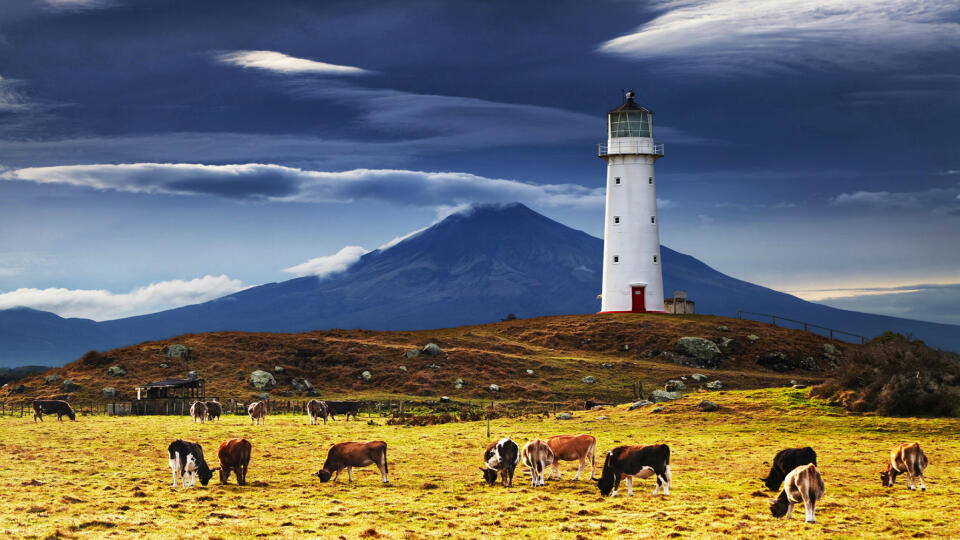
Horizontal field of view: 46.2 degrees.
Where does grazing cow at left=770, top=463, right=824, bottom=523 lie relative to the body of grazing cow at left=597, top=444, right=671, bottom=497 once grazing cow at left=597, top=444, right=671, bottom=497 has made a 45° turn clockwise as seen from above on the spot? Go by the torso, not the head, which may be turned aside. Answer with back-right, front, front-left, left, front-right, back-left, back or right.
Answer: back

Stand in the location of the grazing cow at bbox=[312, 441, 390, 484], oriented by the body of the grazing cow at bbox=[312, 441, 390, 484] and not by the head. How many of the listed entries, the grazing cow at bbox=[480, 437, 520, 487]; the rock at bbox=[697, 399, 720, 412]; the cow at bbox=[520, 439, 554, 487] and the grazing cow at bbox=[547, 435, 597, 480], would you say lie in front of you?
0

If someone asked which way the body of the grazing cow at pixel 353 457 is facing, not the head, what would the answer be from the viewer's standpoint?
to the viewer's left

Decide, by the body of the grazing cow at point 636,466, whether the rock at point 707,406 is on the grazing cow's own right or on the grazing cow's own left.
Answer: on the grazing cow's own right

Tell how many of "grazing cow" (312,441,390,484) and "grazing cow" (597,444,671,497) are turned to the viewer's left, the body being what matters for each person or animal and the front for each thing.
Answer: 2

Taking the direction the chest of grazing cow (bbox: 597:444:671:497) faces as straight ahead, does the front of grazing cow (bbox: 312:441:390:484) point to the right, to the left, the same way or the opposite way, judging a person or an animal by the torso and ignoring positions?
the same way

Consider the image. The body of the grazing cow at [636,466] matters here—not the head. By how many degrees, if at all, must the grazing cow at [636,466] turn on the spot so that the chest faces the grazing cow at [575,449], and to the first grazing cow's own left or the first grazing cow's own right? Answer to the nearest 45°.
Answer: approximately 45° to the first grazing cow's own right

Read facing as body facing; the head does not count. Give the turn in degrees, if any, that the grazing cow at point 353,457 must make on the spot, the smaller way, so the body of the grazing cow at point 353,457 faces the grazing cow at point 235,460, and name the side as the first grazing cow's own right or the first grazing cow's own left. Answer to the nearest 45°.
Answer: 0° — it already faces it

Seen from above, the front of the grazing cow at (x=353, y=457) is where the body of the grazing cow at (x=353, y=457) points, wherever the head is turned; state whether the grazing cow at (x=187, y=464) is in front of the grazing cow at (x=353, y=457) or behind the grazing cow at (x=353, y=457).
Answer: in front

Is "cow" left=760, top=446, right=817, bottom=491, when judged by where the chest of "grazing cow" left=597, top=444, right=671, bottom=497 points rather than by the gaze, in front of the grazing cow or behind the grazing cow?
behind

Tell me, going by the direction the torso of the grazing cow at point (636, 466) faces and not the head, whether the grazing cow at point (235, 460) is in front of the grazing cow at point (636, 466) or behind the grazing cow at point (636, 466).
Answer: in front

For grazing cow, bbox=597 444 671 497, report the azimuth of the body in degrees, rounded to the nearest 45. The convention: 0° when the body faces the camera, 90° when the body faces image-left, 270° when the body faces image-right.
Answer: approximately 90°

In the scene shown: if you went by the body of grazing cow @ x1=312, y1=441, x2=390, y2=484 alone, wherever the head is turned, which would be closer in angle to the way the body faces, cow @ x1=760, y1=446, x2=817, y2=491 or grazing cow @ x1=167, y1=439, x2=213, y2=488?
the grazing cow

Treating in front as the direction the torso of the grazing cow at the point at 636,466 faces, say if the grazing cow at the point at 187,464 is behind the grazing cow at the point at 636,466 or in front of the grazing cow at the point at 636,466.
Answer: in front
